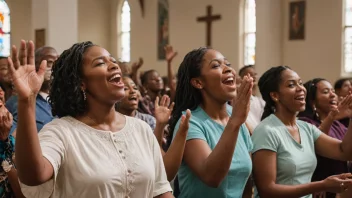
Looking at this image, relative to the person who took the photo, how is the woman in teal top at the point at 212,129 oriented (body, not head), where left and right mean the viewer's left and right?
facing the viewer and to the right of the viewer

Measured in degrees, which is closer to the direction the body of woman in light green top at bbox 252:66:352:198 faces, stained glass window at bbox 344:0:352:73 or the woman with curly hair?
the woman with curly hair

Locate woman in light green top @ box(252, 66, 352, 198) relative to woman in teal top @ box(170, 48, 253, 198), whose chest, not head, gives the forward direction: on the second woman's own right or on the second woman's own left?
on the second woman's own left

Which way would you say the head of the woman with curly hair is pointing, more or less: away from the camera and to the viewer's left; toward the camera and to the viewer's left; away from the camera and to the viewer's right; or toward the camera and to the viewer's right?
toward the camera and to the viewer's right

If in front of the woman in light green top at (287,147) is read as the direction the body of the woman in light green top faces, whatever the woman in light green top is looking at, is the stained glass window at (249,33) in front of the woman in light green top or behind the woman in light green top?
behind

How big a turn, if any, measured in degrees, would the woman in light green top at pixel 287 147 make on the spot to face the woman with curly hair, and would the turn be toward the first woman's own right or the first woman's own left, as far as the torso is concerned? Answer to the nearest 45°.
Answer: approximately 90° to the first woman's own right

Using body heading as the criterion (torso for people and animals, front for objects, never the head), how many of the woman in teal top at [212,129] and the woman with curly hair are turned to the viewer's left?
0

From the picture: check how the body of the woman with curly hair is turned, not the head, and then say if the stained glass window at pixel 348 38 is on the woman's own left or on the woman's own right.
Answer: on the woman's own left

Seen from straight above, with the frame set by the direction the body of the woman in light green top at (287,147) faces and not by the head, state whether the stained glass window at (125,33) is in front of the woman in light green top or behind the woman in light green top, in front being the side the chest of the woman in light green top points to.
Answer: behind

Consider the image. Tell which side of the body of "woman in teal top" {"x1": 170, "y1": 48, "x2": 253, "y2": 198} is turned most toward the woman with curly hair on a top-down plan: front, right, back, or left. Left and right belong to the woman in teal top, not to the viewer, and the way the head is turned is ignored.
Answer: right
